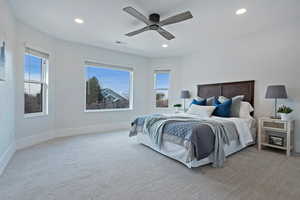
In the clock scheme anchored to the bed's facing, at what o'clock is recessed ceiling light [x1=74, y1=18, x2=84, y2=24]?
The recessed ceiling light is roughly at 1 o'clock from the bed.

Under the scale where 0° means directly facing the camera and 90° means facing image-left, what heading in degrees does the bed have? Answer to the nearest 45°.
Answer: approximately 45°

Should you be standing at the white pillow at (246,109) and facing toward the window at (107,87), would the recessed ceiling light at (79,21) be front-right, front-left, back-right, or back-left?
front-left

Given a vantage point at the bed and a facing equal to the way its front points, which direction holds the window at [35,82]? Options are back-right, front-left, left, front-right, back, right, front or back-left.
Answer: front-right

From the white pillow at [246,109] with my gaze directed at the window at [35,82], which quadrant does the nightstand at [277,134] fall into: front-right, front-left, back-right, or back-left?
back-left

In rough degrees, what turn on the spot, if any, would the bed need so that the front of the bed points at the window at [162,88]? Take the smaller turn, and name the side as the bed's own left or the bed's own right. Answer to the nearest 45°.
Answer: approximately 90° to the bed's own right

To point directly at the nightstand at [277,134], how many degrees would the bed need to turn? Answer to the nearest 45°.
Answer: approximately 135° to its left
